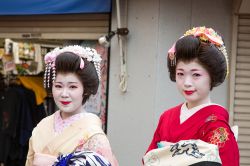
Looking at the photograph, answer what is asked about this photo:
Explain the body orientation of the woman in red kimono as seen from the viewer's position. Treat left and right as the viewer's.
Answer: facing the viewer and to the left of the viewer

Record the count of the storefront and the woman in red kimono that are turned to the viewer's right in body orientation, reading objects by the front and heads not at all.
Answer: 0

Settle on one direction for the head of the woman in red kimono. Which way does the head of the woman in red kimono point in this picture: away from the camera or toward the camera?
toward the camera

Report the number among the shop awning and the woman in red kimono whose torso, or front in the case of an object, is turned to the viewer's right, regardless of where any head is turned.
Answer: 0

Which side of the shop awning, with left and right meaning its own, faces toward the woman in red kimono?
front

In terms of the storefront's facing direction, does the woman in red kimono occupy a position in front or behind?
in front

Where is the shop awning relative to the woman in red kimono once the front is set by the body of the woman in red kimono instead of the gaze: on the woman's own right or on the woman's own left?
on the woman's own right

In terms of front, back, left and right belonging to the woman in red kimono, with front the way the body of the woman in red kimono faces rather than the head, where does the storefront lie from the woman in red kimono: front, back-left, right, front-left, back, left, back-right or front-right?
right

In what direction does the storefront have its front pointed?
toward the camera

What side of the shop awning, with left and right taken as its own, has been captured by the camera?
front
